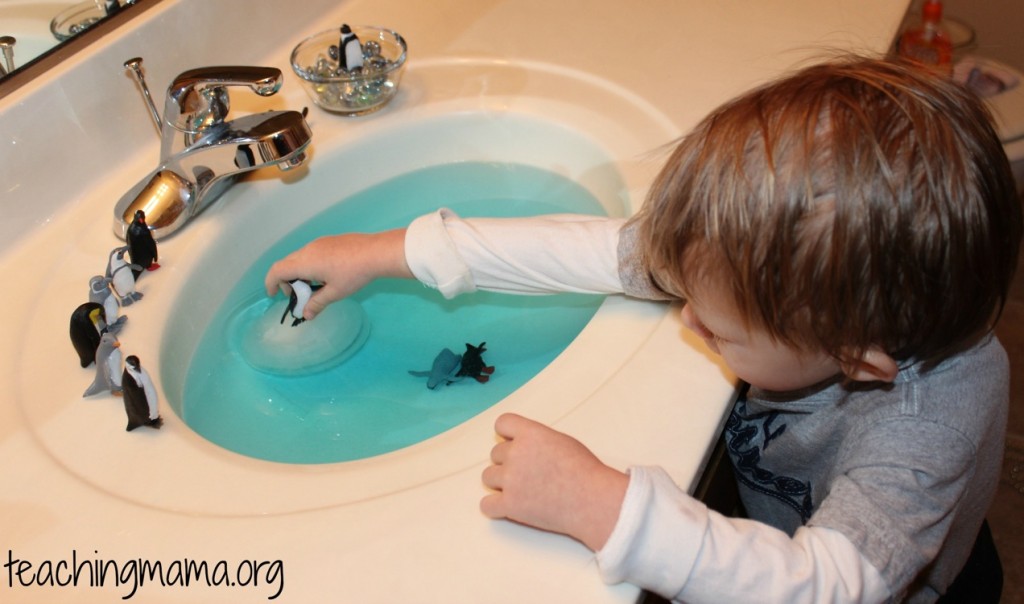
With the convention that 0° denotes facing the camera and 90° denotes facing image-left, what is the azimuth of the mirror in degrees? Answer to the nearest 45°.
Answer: approximately 315°

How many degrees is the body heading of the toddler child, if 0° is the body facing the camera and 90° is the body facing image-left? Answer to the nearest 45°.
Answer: approximately 90°

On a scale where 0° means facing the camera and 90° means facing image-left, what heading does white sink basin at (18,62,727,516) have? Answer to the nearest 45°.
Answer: approximately 315°
